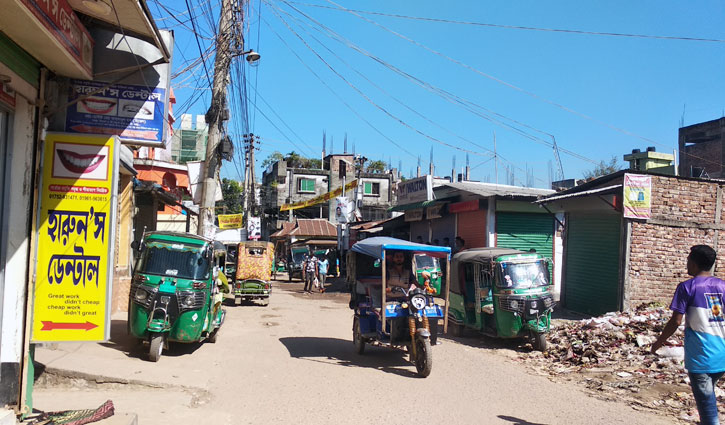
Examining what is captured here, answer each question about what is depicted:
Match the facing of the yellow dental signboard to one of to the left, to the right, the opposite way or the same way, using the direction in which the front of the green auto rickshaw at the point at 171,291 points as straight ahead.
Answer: the same way

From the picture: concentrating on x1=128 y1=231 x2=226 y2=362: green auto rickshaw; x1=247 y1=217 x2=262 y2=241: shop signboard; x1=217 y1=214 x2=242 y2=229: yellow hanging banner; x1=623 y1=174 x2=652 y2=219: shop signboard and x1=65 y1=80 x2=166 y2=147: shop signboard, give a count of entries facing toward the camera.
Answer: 5

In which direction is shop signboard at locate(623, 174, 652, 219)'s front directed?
toward the camera

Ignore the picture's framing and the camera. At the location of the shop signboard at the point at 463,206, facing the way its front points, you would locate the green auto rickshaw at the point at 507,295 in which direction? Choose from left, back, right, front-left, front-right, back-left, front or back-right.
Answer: front-left

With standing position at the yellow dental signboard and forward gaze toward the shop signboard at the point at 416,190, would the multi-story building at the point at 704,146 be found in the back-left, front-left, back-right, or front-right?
front-right

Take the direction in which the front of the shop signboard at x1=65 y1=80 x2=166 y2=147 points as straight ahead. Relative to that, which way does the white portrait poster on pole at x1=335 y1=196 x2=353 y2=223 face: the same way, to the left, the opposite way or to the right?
the same way

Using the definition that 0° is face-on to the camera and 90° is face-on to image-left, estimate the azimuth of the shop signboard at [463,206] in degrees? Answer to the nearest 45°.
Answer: approximately 45°

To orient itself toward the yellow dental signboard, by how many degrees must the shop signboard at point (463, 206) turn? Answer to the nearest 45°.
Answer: approximately 45° to its left

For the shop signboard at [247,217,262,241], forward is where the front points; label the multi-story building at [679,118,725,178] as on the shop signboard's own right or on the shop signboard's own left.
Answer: on the shop signboard's own left

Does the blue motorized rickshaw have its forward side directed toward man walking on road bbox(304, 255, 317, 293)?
no

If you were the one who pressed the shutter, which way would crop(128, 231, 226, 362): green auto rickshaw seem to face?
facing the viewer

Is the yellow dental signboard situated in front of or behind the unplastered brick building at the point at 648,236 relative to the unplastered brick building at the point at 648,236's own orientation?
in front

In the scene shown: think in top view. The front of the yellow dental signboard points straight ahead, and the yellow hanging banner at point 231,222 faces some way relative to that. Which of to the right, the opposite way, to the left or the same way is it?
the same way

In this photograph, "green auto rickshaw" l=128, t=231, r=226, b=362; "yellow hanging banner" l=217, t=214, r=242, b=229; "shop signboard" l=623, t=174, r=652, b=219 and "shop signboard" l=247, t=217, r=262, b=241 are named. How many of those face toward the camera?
4

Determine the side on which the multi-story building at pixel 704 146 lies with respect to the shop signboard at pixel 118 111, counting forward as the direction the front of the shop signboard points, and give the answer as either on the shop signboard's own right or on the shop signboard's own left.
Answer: on the shop signboard's own left

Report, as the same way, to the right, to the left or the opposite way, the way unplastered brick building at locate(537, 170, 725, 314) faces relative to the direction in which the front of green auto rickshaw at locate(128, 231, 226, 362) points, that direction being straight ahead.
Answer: to the right

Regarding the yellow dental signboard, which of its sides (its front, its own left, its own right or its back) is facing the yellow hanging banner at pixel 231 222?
back

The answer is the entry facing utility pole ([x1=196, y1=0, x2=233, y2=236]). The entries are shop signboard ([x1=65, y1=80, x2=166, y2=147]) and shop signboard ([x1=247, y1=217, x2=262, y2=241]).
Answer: shop signboard ([x1=247, y1=217, x2=262, y2=241])
